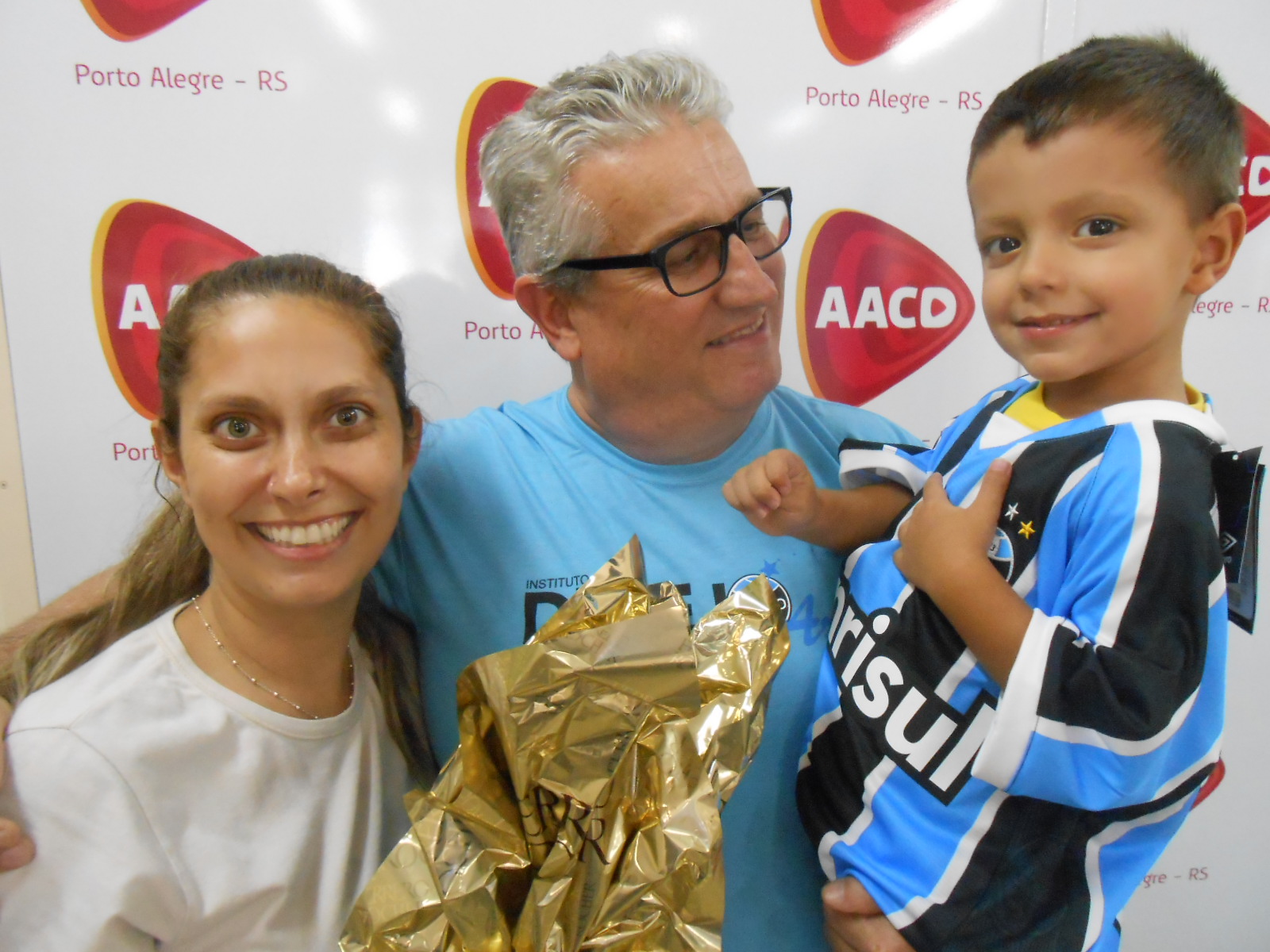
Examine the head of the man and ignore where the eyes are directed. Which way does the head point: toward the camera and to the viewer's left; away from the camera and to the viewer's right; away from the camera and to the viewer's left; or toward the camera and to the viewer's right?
toward the camera and to the viewer's right

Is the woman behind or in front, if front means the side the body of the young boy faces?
in front

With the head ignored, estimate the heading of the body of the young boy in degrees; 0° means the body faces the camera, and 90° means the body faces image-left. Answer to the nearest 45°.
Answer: approximately 45°
